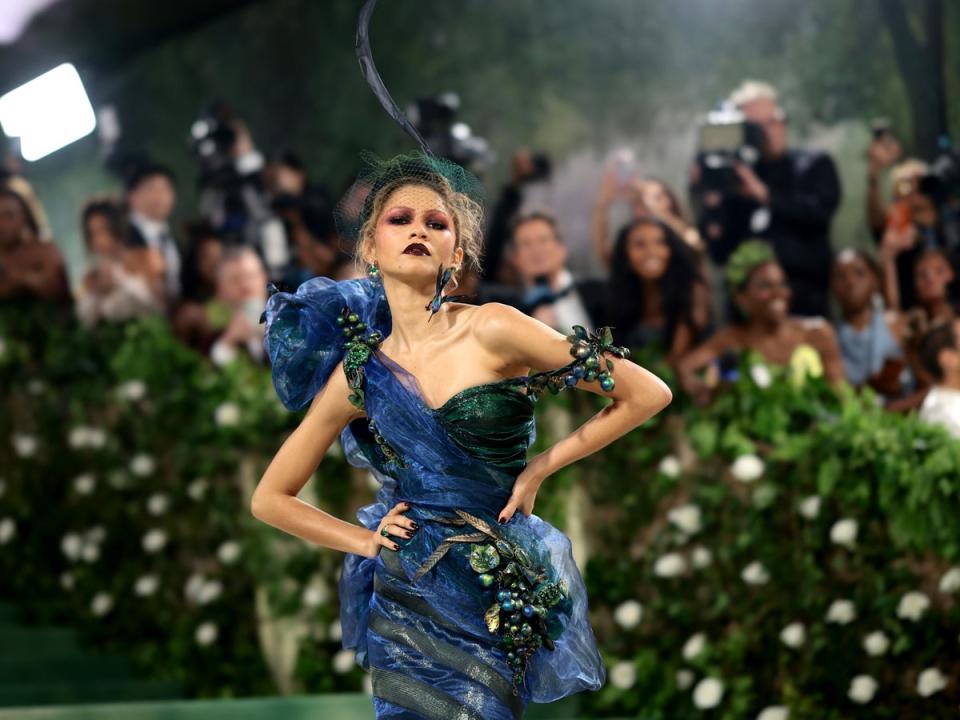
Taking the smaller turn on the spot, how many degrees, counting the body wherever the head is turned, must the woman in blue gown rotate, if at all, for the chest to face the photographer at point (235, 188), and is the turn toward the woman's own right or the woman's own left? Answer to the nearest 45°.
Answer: approximately 180°

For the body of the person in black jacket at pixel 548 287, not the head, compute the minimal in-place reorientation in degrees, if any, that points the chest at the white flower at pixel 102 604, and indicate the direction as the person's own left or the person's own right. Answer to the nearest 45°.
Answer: approximately 90° to the person's own right

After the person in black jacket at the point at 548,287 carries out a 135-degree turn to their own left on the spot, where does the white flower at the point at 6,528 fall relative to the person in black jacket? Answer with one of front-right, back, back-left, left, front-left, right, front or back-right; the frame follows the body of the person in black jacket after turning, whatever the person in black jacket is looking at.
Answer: back-left

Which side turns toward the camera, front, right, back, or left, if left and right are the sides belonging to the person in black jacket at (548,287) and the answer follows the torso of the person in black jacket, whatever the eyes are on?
front

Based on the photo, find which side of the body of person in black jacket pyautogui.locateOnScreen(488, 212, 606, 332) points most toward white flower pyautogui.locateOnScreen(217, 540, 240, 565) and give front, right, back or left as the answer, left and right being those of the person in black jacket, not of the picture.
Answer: right

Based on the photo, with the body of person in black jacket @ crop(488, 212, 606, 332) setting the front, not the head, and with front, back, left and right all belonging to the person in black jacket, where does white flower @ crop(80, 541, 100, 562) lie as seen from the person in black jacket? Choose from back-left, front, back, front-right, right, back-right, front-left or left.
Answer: right

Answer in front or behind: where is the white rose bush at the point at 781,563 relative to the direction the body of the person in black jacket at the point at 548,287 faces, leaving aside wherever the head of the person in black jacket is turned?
in front

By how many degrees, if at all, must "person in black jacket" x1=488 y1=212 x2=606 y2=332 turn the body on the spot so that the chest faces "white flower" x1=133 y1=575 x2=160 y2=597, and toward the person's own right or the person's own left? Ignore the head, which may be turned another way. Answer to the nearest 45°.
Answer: approximately 90° to the person's own right

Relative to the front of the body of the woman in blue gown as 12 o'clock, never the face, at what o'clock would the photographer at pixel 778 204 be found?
The photographer is roughly at 7 o'clock from the woman in blue gown.
